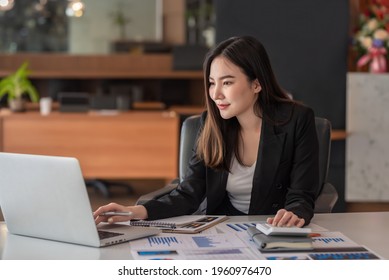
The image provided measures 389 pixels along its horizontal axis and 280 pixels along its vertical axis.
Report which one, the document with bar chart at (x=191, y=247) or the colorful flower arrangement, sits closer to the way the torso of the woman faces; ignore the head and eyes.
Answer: the document with bar chart

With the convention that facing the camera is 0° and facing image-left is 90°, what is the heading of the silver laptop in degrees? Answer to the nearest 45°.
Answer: approximately 225°

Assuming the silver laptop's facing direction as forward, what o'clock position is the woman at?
The woman is roughly at 12 o'clock from the silver laptop.

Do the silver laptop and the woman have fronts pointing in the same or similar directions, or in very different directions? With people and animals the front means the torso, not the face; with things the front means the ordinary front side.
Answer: very different directions

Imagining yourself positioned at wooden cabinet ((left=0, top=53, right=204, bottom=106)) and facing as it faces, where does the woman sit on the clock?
The woman is roughly at 12 o'clock from the wooden cabinet.

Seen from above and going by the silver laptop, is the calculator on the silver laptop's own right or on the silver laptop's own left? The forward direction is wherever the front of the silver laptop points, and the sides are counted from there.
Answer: on the silver laptop's own right

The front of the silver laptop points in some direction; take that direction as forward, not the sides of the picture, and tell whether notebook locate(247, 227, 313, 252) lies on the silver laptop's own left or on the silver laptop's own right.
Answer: on the silver laptop's own right

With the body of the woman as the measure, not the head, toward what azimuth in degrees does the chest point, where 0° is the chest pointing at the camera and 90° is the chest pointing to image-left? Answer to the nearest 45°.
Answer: approximately 45°

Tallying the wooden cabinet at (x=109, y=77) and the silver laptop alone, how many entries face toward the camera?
1

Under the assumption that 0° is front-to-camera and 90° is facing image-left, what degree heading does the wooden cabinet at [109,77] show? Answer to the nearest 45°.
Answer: approximately 0°
